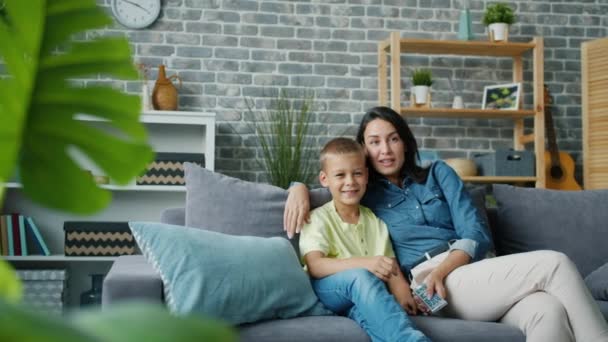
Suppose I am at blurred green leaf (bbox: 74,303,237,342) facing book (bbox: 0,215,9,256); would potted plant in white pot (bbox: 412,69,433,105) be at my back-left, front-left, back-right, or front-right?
front-right

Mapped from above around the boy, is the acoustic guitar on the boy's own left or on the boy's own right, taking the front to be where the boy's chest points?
on the boy's own left

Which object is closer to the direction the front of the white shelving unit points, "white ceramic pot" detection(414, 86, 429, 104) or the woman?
the woman

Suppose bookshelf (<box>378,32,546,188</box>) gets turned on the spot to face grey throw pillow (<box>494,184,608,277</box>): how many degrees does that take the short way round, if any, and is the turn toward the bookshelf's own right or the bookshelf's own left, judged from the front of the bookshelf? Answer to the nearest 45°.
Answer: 0° — it already faces it

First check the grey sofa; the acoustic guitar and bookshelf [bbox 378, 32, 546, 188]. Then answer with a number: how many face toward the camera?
3

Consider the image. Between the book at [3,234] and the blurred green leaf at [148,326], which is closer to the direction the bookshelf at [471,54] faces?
the blurred green leaf

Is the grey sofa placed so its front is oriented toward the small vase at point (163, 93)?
no

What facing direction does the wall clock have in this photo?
toward the camera

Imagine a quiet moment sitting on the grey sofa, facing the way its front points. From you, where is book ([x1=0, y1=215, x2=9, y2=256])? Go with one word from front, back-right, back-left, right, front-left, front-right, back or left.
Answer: back-right

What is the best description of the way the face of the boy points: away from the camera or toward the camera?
toward the camera

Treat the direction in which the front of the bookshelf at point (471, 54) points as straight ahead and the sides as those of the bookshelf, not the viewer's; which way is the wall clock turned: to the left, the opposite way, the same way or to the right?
the same way

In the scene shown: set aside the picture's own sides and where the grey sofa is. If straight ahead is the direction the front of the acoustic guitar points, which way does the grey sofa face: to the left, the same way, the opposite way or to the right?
the same way

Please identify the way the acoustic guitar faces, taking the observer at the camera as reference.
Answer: facing the viewer

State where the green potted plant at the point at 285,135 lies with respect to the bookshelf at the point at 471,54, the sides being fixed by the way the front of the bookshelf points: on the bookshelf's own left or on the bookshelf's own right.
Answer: on the bookshelf's own right
